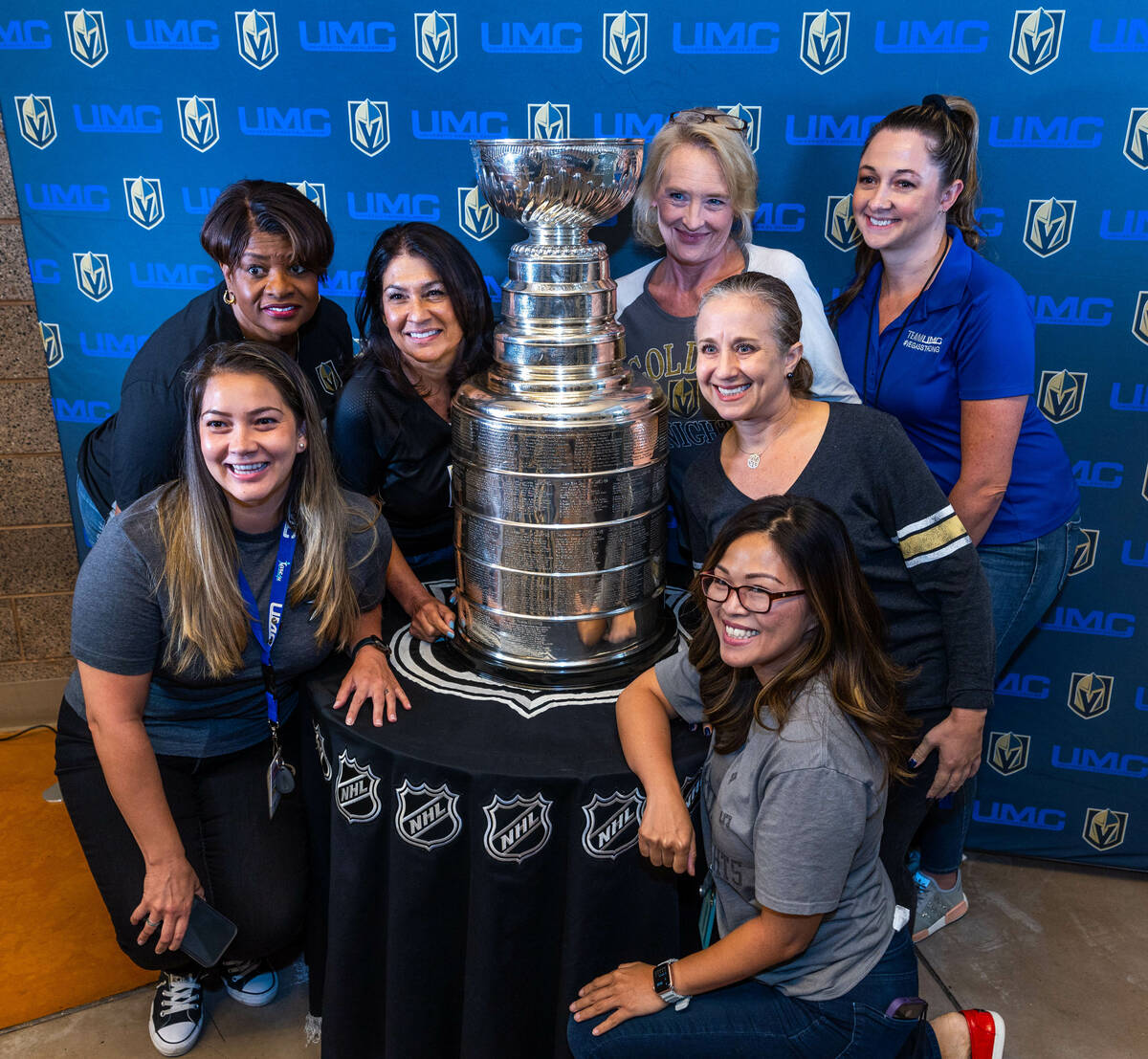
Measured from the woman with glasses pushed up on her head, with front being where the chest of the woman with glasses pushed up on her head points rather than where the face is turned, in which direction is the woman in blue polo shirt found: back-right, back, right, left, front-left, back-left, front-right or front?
left

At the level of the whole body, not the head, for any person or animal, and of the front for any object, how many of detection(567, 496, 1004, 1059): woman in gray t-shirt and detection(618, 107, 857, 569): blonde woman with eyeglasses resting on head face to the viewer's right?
0

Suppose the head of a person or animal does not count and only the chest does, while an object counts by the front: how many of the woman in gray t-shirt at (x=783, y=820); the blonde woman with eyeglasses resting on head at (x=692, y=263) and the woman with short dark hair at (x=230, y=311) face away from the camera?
0

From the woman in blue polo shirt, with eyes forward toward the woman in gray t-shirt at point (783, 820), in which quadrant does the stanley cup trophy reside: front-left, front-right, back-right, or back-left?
front-right

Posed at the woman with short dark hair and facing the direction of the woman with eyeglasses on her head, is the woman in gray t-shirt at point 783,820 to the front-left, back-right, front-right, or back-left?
front-right

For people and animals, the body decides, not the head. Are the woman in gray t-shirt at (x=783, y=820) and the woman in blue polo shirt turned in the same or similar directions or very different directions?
same or similar directions

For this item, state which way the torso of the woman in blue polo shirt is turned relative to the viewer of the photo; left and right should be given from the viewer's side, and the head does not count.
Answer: facing the viewer and to the left of the viewer

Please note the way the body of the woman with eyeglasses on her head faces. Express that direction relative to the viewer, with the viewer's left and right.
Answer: facing the viewer

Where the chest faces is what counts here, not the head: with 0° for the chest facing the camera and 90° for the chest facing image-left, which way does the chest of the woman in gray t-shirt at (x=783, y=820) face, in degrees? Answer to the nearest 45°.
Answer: approximately 45°

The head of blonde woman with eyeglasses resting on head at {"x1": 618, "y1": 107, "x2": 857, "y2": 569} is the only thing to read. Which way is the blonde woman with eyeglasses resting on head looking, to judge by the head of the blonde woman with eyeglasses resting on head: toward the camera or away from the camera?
toward the camera

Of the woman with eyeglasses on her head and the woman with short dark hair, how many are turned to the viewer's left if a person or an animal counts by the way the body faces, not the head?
0

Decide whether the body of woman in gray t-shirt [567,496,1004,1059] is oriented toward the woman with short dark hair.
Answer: no

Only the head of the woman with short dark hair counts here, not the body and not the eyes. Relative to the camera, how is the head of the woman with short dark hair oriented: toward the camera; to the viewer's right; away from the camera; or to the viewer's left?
toward the camera

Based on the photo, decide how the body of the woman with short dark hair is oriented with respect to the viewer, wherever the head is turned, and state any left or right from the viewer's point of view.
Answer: facing the viewer and to the right of the viewer
